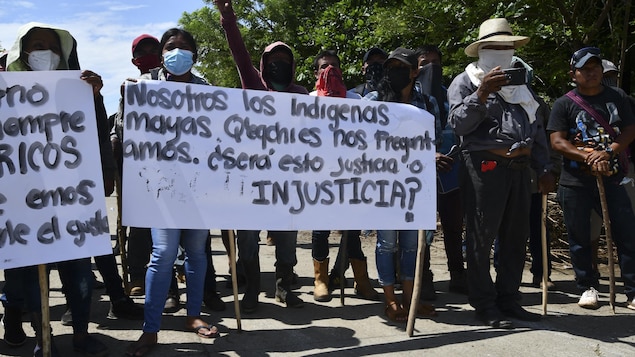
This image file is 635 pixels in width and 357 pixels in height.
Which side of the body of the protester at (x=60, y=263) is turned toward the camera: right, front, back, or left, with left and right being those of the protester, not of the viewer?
front

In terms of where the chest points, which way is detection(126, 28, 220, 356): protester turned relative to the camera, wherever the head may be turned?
toward the camera

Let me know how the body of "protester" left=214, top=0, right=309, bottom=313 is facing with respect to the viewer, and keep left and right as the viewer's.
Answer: facing the viewer

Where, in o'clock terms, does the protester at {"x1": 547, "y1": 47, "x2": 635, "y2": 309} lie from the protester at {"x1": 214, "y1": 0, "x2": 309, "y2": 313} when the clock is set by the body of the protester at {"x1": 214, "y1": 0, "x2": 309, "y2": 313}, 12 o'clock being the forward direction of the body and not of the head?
the protester at {"x1": 547, "y1": 47, "x2": 635, "y2": 309} is roughly at 9 o'clock from the protester at {"x1": 214, "y1": 0, "x2": 309, "y2": 313}.

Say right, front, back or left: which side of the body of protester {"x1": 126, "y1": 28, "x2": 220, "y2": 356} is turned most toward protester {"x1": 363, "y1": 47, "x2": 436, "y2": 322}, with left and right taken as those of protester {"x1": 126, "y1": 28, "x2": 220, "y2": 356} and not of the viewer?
left

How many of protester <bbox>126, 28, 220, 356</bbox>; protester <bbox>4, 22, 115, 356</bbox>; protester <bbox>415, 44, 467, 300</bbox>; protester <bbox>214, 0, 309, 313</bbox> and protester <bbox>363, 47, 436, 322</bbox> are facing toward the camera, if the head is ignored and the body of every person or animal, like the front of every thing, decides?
5

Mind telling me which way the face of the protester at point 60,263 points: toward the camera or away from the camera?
toward the camera

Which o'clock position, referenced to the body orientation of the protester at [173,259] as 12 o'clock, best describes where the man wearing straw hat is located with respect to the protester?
The man wearing straw hat is roughly at 9 o'clock from the protester.

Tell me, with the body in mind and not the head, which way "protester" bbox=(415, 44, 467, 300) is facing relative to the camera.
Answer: toward the camera

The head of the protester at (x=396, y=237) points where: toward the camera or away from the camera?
toward the camera
